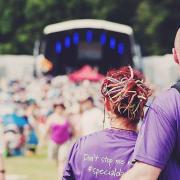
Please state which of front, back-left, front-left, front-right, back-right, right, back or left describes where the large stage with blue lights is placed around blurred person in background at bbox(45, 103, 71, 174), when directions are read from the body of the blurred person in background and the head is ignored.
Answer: back

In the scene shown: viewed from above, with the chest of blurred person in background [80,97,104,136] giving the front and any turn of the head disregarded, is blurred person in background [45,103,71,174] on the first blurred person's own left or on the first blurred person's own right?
on the first blurred person's own right

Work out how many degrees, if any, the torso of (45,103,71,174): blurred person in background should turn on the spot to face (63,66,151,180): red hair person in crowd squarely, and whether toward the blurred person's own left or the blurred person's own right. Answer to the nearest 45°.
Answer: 0° — they already face them

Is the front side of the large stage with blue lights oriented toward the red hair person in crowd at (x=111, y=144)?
yes

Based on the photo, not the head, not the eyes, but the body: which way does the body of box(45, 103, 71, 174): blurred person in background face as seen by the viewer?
toward the camera

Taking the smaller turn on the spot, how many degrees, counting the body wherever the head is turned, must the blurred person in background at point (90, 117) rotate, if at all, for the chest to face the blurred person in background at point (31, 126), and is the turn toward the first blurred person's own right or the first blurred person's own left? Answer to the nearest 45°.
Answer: approximately 135° to the first blurred person's own right

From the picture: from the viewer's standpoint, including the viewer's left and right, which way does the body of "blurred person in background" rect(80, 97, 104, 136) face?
facing the viewer and to the left of the viewer

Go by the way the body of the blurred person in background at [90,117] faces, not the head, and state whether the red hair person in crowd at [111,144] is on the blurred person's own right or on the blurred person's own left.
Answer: on the blurred person's own left

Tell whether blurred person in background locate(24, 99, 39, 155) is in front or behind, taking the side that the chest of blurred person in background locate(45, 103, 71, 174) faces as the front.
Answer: behind

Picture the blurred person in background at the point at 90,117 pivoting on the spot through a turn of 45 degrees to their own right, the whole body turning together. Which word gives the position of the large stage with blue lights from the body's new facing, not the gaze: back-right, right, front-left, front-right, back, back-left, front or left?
right

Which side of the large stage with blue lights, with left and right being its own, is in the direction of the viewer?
front
